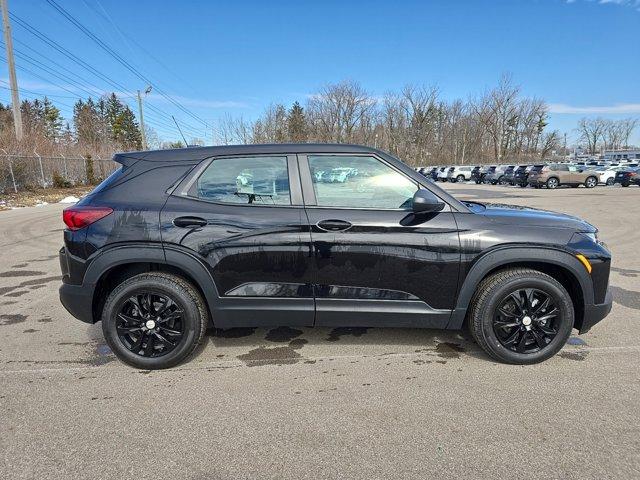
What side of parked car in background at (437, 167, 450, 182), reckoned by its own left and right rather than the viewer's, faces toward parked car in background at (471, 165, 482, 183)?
left

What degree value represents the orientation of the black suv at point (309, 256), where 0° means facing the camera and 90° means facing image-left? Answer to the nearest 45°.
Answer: approximately 270°

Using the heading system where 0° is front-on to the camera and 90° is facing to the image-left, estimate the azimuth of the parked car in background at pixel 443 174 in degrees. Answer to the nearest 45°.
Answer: approximately 45°
